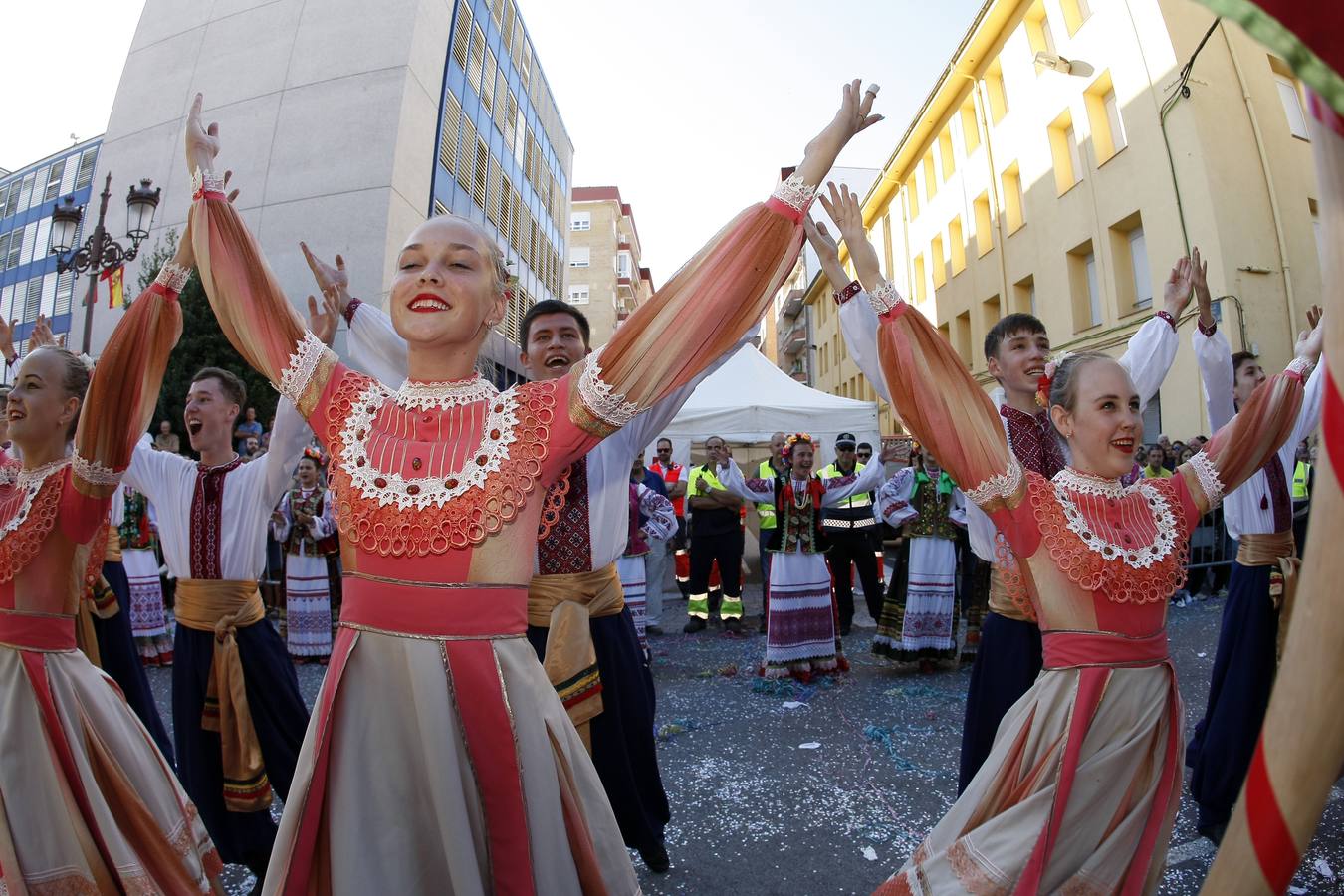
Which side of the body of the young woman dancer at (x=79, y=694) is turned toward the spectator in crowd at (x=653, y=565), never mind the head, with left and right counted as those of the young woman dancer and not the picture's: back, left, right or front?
back

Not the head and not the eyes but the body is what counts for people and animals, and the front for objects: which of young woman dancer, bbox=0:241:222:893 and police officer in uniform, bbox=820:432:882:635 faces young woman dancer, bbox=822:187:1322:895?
the police officer in uniform

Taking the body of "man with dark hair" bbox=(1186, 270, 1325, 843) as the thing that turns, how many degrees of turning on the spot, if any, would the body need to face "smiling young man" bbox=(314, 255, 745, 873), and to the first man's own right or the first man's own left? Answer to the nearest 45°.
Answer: approximately 90° to the first man's own right

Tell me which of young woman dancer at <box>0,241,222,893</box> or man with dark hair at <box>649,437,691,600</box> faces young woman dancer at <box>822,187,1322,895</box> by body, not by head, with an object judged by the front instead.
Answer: the man with dark hair

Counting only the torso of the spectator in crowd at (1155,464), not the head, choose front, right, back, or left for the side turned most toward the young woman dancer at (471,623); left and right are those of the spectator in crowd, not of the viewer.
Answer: front

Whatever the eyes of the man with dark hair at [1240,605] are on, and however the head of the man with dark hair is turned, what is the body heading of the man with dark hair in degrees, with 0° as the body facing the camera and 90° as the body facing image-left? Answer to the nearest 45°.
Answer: approximately 315°

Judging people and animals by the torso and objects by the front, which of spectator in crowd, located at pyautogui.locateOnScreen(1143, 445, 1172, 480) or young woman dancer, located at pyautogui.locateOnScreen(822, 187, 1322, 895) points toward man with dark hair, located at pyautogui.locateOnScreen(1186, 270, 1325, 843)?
the spectator in crowd

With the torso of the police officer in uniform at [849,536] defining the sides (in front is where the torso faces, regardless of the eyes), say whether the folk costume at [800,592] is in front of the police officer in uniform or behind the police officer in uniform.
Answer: in front
